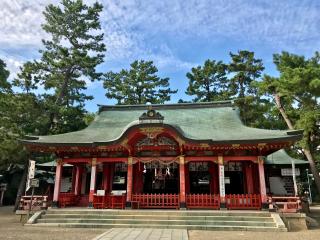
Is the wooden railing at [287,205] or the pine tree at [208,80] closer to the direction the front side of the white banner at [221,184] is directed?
the wooden railing

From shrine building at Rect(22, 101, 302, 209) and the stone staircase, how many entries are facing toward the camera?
2

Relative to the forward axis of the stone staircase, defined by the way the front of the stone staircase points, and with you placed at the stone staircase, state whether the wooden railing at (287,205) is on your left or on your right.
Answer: on your left

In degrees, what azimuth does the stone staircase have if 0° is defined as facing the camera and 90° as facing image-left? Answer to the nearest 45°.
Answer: approximately 0°

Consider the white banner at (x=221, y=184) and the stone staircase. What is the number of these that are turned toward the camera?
2

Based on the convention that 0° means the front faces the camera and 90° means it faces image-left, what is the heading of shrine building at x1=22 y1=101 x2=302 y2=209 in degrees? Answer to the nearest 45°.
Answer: approximately 0°

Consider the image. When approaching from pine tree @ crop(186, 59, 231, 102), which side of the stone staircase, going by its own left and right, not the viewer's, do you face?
back

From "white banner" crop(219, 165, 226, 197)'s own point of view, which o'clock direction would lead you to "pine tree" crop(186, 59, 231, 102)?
The pine tree is roughly at 6 o'clock from the white banner.

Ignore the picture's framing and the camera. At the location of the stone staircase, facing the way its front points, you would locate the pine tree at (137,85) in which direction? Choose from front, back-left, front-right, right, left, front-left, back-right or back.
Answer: back
